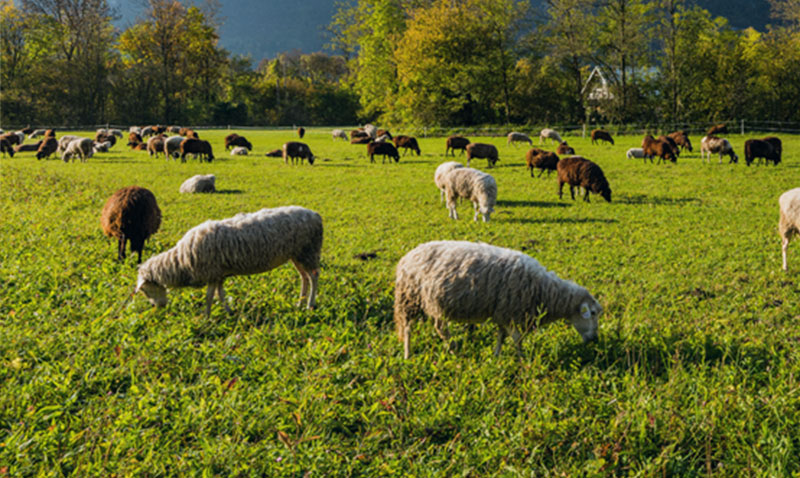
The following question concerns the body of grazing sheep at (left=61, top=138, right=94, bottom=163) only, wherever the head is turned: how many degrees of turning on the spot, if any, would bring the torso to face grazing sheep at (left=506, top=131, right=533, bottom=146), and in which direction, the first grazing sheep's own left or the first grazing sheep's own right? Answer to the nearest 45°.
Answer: approximately 180°

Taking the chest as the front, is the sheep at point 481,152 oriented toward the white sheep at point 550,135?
no

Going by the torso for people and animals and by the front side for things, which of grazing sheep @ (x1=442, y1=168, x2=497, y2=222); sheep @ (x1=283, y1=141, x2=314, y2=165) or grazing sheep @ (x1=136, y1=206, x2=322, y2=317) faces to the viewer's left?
grazing sheep @ (x1=136, y1=206, x2=322, y2=317)

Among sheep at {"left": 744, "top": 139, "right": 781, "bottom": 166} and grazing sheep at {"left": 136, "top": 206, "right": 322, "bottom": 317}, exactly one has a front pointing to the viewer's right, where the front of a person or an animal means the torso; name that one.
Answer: the sheep

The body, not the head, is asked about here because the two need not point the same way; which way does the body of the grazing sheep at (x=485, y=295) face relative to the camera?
to the viewer's right
